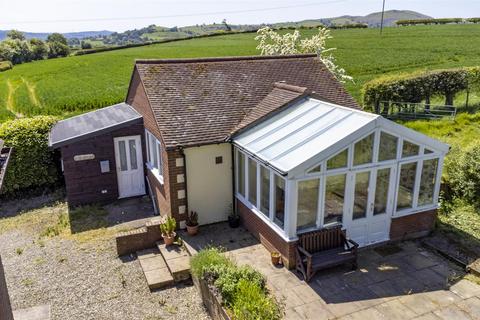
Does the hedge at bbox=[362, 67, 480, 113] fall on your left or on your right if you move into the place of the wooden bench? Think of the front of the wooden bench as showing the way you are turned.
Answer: on your left

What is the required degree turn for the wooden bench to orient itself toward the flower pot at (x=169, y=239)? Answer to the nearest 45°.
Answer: approximately 135° to its right

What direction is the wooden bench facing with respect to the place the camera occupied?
facing the viewer and to the right of the viewer

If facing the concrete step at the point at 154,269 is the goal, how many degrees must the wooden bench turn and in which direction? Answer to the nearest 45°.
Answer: approximately 135° to its right

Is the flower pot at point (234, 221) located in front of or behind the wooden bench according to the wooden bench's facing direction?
behind

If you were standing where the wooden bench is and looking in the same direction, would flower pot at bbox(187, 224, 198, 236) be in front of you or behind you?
behind

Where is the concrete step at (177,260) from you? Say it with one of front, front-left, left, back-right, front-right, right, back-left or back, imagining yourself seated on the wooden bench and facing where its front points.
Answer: back-right
